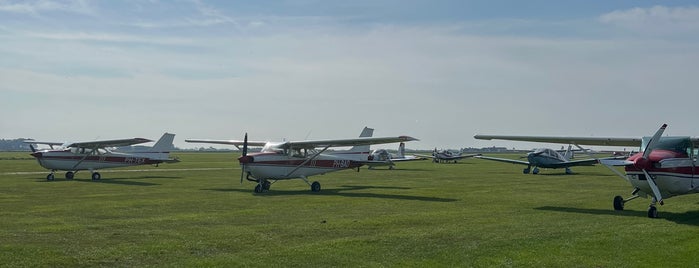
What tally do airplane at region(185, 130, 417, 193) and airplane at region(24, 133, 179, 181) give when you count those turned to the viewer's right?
0

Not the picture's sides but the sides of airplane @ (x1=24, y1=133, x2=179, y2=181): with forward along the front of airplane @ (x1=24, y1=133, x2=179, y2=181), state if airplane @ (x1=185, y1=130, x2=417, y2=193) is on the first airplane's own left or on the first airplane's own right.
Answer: on the first airplane's own left

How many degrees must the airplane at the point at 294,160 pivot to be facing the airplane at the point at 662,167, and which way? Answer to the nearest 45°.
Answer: approximately 90° to its left

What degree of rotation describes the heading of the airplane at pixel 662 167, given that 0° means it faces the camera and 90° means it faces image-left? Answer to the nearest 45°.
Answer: approximately 45°

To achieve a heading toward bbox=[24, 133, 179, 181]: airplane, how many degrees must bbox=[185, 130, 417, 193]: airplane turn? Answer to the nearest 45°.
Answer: approximately 90° to its right

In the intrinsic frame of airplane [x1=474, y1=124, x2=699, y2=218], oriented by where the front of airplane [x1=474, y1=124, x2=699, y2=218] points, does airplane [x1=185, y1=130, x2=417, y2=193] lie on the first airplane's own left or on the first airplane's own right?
on the first airplane's own right

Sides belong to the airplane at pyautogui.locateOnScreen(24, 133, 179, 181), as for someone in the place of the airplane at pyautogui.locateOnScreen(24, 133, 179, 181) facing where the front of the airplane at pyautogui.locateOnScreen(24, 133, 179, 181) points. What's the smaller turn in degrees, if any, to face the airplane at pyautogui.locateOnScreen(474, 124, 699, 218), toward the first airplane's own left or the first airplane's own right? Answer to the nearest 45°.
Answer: approximately 90° to the first airplane's own left
